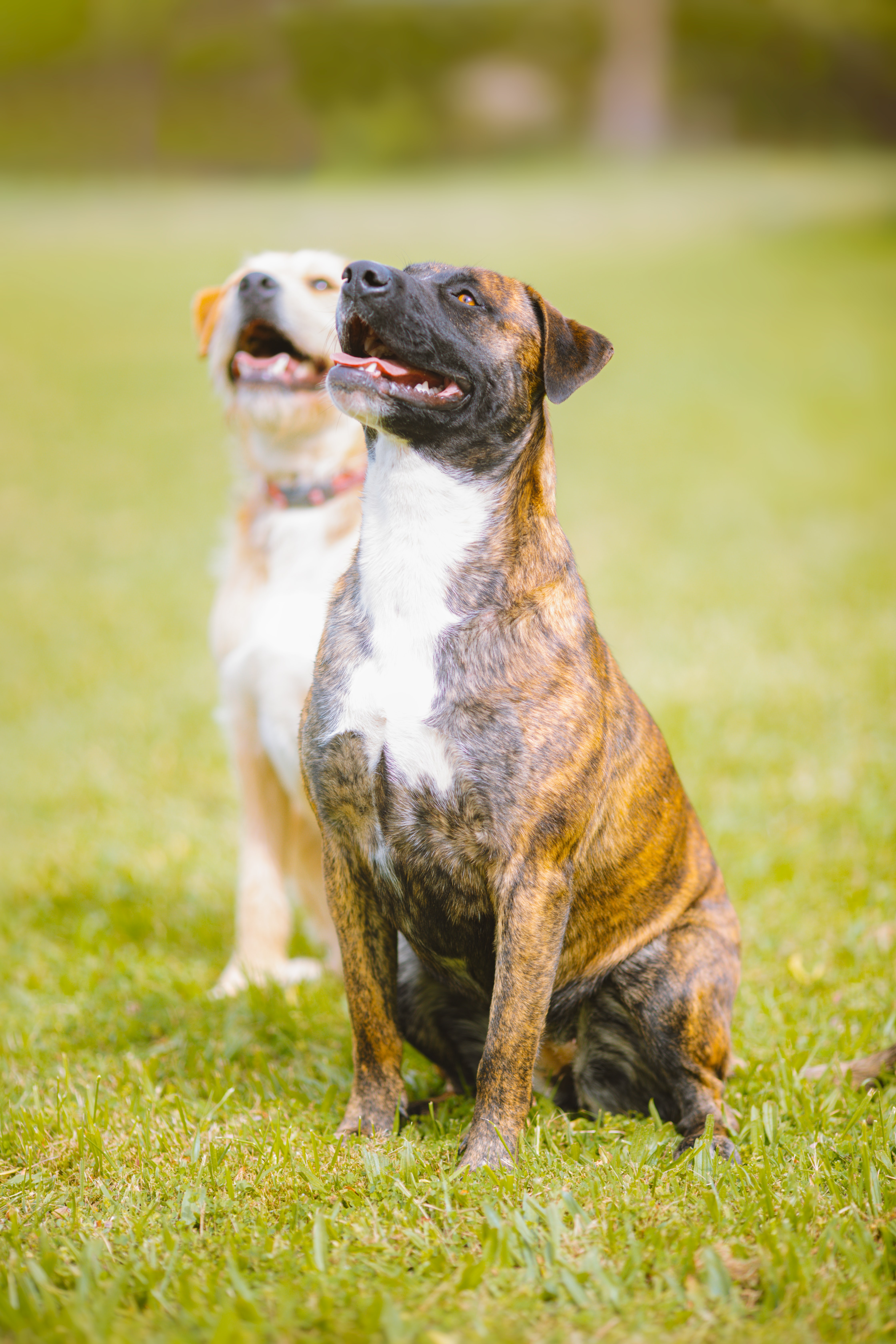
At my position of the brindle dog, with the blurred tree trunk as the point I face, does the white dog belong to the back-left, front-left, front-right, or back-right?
front-left

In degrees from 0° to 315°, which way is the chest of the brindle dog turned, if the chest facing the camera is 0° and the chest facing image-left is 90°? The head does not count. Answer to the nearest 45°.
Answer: approximately 45°

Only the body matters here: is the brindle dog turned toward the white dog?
no

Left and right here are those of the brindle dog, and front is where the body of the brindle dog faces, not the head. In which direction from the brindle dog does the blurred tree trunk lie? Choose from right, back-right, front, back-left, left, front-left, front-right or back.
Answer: back-right

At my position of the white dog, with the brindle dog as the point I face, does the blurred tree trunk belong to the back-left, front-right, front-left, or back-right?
back-left
